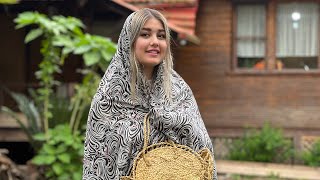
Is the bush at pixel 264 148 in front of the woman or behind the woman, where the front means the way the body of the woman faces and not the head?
behind

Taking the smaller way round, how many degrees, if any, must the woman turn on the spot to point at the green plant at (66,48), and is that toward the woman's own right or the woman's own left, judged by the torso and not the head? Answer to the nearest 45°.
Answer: approximately 180°

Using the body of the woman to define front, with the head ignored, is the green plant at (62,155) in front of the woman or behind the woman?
behind

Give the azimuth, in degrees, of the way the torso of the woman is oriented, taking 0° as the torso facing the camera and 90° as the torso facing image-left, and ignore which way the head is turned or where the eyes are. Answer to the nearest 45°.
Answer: approximately 0°

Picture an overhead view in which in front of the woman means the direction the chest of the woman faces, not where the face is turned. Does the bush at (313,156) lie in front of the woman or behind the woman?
behind

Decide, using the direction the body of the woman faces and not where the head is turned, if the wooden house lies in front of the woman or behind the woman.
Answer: behind
